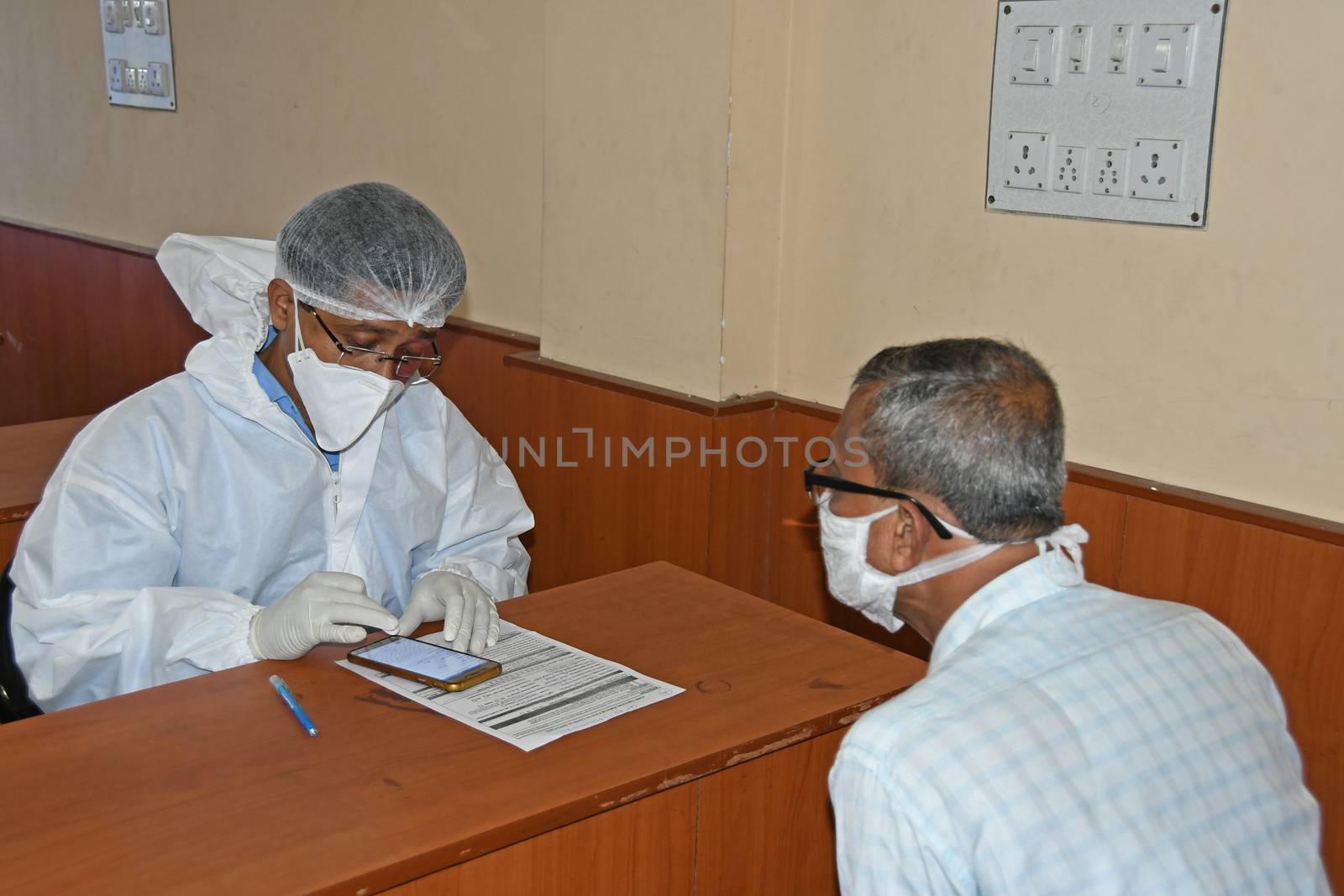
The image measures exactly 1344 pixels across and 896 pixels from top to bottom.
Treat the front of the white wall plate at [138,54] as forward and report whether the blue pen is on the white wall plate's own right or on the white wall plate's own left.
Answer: on the white wall plate's own left

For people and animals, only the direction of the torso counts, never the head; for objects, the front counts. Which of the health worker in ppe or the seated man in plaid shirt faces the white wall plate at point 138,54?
the seated man in plaid shirt

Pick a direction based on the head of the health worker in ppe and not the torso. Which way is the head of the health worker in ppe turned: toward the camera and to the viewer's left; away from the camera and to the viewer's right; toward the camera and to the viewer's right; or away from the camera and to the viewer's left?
toward the camera and to the viewer's right

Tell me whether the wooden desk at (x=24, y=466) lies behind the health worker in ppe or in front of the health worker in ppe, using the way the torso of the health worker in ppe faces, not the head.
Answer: behind

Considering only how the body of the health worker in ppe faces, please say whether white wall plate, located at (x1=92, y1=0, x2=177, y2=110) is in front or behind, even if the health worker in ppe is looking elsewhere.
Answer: behind

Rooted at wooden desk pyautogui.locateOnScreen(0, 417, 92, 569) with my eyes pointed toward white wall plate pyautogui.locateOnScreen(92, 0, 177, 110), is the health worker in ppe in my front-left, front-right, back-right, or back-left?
back-right

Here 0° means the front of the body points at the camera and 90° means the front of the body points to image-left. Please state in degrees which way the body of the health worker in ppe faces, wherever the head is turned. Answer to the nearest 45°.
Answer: approximately 315°

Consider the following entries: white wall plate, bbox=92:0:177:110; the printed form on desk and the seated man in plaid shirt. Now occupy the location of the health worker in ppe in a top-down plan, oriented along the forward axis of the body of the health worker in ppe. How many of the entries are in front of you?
2

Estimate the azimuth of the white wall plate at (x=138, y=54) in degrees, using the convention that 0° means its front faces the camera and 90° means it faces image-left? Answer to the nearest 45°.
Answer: approximately 45°

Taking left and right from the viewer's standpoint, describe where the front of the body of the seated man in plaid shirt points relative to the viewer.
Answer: facing away from the viewer and to the left of the viewer

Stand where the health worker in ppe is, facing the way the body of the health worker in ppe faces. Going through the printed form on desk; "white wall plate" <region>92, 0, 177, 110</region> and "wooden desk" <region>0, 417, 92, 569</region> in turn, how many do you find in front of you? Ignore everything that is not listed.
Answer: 1

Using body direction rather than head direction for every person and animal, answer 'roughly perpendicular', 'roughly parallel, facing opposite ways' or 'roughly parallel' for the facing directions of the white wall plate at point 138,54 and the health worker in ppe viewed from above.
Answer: roughly perpendicular
